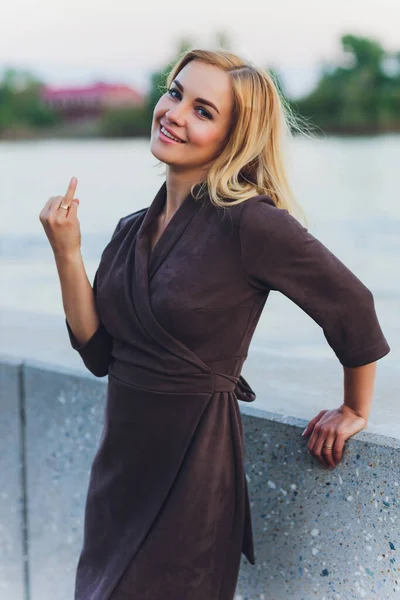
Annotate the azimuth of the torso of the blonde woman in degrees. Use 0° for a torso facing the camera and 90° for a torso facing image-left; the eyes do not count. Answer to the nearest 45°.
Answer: approximately 45°

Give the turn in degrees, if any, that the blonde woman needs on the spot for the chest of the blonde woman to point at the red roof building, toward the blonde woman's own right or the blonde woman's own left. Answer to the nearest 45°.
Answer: approximately 135° to the blonde woman's own right
